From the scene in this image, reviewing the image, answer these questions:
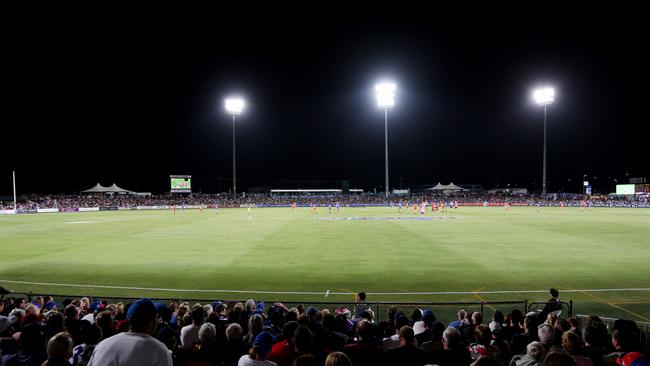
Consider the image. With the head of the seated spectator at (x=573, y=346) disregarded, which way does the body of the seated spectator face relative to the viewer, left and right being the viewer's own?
facing away from the viewer and to the left of the viewer

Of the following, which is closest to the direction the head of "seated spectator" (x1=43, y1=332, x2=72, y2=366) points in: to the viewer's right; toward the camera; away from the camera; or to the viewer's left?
away from the camera

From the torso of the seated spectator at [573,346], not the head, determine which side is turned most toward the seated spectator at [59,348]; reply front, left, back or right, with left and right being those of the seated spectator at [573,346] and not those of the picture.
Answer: left

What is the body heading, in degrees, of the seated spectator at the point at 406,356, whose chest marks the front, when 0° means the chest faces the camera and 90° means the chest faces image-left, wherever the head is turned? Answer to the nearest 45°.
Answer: approximately 180°

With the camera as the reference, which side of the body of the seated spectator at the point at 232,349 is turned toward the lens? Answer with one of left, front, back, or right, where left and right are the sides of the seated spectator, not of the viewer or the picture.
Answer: back

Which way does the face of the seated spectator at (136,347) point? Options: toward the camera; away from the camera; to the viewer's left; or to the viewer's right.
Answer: away from the camera

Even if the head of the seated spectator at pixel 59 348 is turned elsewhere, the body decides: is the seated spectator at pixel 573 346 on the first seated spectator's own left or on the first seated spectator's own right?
on the first seated spectator's own right

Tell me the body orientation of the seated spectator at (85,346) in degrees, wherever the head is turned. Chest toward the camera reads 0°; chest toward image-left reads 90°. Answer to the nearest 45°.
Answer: approximately 225°

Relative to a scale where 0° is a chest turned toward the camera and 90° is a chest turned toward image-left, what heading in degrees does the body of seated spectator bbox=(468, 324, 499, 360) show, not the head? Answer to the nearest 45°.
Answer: approximately 180°

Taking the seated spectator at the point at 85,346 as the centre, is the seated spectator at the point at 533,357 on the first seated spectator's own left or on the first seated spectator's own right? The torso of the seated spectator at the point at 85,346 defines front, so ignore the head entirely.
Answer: on the first seated spectator's own right

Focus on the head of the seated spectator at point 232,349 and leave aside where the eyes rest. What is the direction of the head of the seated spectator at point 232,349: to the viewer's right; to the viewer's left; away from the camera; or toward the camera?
away from the camera

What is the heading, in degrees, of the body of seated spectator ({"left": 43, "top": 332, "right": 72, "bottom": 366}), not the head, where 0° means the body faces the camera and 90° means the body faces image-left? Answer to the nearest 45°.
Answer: approximately 180°

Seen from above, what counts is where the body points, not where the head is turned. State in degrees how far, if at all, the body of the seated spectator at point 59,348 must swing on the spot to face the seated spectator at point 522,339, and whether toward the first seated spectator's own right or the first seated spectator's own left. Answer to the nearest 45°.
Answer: approximately 90° to the first seated spectator's own right
